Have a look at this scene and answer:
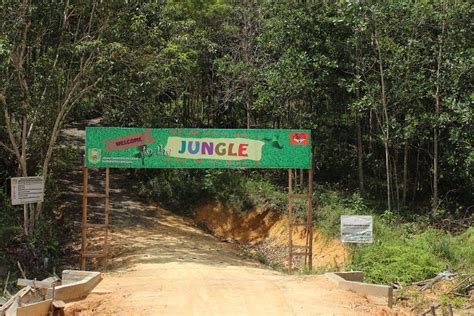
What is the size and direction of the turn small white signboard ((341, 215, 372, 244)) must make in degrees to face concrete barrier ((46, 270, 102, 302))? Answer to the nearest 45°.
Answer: approximately 45° to its right

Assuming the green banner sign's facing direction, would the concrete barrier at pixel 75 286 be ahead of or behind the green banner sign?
ahead

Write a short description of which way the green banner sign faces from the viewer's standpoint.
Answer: facing the viewer

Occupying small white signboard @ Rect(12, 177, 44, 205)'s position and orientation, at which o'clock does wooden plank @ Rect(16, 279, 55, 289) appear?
The wooden plank is roughly at 12 o'clock from the small white signboard.

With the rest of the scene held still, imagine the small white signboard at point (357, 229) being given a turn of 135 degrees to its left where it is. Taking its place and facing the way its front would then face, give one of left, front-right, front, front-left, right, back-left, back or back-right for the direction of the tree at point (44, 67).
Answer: back-left

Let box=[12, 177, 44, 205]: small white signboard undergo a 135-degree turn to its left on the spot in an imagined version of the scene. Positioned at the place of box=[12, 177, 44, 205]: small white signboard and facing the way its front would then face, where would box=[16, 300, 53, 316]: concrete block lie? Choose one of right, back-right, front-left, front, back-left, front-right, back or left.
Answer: back-right

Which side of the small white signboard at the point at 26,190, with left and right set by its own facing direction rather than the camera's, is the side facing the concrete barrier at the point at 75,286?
front

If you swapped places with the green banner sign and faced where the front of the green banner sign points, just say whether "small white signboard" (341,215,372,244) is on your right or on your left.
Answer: on your left

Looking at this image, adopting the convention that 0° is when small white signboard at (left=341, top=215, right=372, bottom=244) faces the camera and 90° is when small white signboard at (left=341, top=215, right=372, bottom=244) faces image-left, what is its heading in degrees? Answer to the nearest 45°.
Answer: approximately 0°

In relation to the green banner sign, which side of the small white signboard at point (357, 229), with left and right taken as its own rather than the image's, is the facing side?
right

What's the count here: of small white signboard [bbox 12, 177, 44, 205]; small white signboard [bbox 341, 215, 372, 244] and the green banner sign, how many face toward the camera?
3

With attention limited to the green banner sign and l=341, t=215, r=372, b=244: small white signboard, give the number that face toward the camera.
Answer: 2

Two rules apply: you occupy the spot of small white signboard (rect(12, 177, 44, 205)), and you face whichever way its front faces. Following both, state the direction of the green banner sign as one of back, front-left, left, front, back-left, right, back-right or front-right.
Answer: left
